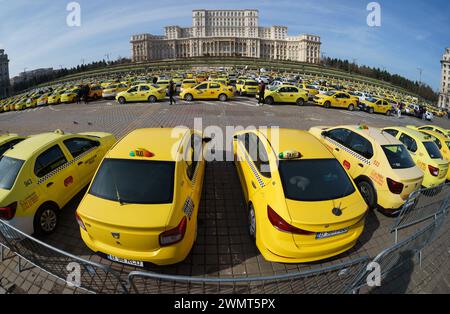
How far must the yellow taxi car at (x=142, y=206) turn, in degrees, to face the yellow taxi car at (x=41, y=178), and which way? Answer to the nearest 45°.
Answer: approximately 45° to its left

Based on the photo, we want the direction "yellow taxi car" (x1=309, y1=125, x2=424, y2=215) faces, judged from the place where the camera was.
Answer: facing away from the viewer and to the left of the viewer

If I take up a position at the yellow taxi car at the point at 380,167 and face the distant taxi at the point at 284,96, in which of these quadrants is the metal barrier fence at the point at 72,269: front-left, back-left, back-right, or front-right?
back-left

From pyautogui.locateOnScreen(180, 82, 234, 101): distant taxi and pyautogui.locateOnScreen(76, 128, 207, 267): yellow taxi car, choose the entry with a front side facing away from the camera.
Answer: the yellow taxi car

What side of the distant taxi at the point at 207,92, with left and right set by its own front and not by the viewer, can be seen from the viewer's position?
left

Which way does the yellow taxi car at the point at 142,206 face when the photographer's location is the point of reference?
facing away from the viewer

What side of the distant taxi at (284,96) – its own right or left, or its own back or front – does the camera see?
left

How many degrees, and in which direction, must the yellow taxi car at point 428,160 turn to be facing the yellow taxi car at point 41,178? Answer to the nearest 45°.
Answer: approximately 90° to its left

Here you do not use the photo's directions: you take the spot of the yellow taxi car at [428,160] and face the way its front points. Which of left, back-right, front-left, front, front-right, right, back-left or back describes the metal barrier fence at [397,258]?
back-left

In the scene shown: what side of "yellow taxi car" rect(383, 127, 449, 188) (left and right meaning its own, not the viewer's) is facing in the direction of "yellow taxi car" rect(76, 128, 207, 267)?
left

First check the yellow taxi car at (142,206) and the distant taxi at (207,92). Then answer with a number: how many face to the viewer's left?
1

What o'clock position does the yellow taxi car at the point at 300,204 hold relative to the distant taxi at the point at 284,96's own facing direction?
The yellow taxi car is roughly at 9 o'clock from the distant taxi.

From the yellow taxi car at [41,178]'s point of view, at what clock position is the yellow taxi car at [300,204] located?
the yellow taxi car at [300,204] is roughly at 3 o'clock from the yellow taxi car at [41,178].
